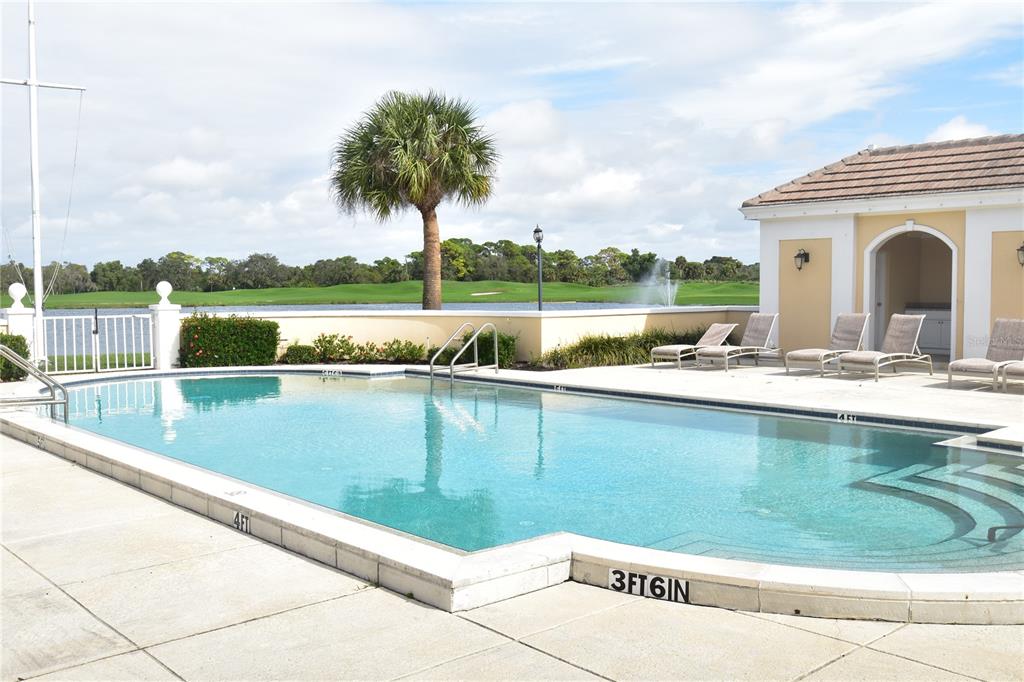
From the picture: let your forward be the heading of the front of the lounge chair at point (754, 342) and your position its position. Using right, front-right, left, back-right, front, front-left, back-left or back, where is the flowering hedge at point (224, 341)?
front-right

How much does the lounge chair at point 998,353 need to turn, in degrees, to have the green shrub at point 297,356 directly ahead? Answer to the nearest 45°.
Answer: approximately 45° to its right

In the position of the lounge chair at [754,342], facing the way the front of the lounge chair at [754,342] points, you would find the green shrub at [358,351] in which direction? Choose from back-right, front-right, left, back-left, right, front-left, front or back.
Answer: front-right

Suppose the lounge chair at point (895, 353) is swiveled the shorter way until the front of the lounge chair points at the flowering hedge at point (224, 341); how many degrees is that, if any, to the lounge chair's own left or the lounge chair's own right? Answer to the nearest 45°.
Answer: approximately 45° to the lounge chair's own right

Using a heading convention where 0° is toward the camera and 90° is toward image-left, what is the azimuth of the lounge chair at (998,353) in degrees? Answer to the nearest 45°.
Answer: approximately 45°

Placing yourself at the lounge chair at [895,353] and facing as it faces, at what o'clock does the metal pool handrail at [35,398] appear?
The metal pool handrail is roughly at 12 o'clock from the lounge chair.

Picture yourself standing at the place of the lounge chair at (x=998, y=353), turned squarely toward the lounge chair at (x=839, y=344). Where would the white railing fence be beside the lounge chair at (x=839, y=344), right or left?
left

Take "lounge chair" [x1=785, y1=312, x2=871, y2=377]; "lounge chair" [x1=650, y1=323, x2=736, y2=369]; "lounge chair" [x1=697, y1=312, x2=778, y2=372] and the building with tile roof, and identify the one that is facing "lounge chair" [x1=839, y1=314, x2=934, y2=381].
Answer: the building with tile roof

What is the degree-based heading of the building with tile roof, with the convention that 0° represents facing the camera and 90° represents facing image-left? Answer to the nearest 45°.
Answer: approximately 0°

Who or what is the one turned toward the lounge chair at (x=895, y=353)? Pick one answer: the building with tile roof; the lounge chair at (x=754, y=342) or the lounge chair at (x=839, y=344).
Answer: the building with tile roof

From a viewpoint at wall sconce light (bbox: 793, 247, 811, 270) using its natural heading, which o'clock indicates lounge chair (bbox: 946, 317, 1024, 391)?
The lounge chair is roughly at 9 o'clock from the wall sconce light.

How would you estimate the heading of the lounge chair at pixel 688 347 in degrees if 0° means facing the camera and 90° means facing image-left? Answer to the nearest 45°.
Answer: approximately 45°

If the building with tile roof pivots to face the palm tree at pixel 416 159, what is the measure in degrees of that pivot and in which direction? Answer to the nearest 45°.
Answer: approximately 90° to its right

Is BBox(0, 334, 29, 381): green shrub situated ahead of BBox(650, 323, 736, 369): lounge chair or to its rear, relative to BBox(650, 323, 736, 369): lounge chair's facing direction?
ahead
